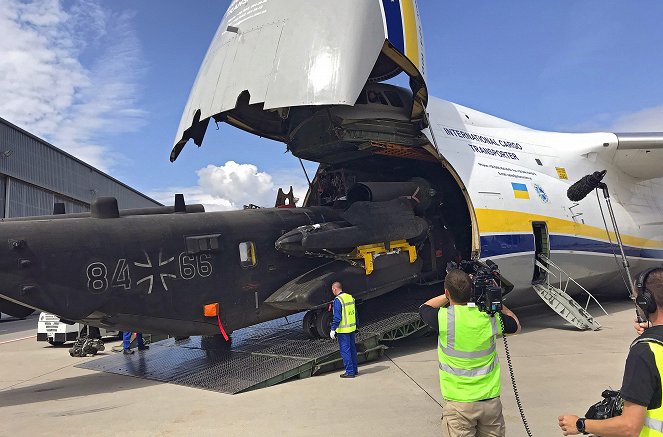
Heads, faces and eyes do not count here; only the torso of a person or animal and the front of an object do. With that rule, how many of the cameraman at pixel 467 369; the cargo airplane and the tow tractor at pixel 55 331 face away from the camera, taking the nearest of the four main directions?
1

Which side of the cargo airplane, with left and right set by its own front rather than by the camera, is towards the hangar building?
right

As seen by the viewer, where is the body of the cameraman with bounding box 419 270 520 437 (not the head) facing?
away from the camera

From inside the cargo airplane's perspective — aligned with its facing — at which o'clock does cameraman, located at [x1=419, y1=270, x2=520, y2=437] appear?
The cameraman is roughly at 10 o'clock from the cargo airplane.

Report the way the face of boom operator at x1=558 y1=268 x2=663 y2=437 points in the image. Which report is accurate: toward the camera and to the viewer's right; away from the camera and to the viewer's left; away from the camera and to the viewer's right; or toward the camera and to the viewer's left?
away from the camera and to the viewer's left

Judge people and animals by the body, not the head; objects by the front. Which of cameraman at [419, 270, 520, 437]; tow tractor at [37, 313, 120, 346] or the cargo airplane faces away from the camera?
the cameraman

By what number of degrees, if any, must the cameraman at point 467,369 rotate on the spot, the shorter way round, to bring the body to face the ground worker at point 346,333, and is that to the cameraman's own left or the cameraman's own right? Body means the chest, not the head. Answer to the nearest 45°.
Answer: approximately 45° to the cameraman's own left

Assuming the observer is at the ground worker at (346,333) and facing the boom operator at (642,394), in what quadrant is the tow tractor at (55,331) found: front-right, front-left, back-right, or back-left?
back-right

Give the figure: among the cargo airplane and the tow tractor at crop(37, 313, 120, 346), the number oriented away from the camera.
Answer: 0

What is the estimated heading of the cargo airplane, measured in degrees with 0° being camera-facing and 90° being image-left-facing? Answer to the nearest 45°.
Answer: approximately 45°
